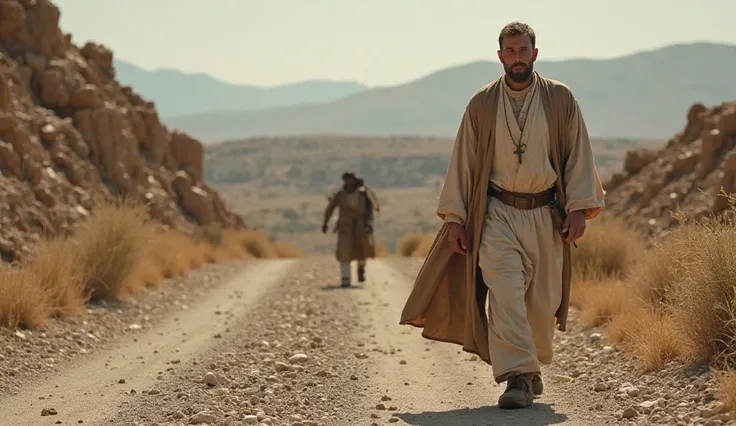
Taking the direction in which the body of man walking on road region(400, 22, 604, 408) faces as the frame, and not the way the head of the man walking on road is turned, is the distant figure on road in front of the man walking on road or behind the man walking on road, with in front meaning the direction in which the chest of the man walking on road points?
behind

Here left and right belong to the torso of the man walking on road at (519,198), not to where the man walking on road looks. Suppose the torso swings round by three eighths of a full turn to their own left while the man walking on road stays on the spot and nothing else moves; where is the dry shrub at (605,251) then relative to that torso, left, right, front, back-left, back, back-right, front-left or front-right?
front-left

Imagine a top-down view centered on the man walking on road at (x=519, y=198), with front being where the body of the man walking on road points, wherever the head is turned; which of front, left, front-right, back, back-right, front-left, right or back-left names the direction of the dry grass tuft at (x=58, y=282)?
back-right

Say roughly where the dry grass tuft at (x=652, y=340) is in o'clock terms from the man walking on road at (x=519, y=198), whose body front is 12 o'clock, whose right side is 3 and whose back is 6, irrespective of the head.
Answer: The dry grass tuft is roughly at 8 o'clock from the man walking on road.

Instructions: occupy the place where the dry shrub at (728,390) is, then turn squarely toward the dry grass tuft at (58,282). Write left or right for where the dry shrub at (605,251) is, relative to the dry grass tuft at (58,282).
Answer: right
